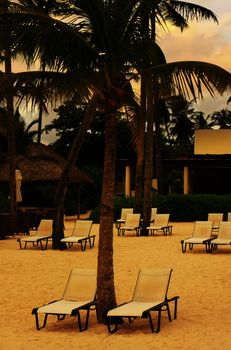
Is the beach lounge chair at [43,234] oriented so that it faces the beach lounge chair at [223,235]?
no

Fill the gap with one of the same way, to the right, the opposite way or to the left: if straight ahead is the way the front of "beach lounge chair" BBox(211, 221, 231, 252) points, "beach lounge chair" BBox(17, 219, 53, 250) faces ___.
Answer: the same way

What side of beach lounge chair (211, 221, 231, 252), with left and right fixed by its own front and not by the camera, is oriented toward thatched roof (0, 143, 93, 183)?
right

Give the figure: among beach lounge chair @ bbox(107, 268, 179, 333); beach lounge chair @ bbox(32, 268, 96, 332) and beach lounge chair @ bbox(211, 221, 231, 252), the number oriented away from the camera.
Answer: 0

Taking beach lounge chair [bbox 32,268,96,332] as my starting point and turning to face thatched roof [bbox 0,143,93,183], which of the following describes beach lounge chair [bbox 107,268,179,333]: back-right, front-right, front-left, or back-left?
back-right

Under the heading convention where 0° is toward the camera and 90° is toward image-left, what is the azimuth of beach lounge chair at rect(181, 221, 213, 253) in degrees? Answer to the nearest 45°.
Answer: approximately 45°

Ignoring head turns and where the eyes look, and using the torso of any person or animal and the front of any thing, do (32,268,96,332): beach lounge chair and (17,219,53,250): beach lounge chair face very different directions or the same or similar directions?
same or similar directions

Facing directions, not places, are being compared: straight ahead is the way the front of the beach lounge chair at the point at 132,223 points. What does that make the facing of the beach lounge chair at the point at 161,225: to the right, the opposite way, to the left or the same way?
the same way

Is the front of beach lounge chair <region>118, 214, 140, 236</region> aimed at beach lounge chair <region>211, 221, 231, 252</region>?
no

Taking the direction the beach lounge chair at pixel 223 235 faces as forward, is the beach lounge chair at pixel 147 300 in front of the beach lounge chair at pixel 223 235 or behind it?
in front

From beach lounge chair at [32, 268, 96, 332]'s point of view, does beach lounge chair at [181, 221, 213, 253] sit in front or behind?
behind

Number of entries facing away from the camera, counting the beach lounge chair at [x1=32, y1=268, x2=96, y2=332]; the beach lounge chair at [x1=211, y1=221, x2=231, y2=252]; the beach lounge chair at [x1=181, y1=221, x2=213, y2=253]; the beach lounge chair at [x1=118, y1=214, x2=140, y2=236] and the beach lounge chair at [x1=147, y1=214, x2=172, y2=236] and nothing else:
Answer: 0

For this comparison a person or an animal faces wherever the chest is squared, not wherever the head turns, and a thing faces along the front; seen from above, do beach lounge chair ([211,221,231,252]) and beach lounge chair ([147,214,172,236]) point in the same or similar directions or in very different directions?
same or similar directions

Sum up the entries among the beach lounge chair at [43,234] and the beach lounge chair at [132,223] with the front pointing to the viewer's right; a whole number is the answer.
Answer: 0

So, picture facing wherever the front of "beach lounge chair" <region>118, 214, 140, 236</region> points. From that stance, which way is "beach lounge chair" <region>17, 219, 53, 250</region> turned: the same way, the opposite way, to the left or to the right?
the same way

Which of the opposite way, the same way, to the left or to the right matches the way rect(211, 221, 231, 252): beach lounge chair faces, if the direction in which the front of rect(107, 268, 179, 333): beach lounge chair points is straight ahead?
the same way

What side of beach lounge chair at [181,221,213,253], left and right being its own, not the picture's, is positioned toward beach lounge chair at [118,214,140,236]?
right
